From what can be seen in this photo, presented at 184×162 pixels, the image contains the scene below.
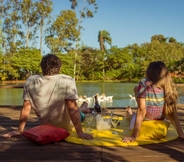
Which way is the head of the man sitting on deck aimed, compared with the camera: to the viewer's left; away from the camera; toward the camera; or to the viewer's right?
away from the camera

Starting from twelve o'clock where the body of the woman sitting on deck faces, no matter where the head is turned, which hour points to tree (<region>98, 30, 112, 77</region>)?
The tree is roughly at 1 o'clock from the woman sitting on deck.

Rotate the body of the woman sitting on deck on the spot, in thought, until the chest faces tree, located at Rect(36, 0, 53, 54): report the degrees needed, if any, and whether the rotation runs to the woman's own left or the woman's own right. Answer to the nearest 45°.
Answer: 0° — they already face it

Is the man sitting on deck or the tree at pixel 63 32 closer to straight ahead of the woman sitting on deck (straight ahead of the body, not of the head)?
the tree

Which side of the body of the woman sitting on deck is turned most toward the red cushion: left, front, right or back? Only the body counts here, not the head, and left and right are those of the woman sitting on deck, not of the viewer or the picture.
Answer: left

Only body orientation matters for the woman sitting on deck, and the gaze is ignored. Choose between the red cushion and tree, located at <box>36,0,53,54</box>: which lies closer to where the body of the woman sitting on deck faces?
the tree

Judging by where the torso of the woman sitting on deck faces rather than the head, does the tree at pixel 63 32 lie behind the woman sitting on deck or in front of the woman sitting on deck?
in front

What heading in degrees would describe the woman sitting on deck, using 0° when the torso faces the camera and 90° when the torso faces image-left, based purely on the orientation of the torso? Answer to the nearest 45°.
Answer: approximately 135°
